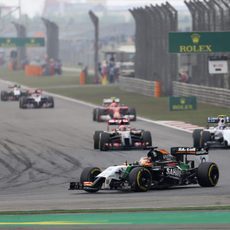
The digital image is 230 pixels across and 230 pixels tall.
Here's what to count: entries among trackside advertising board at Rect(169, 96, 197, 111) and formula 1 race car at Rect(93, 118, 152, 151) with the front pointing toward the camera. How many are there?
2

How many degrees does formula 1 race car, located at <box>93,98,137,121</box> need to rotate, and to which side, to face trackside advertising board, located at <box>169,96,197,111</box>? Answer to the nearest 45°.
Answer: approximately 135° to its left

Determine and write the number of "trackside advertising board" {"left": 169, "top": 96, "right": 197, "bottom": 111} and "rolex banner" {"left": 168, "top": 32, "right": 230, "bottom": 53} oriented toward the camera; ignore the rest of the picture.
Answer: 2

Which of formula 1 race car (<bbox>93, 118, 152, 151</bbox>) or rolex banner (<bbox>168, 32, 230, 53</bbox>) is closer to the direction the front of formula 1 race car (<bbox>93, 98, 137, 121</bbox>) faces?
the formula 1 race car

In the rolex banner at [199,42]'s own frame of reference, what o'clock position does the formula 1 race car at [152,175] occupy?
The formula 1 race car is roughly at 12 o'clock from the rolex banner.

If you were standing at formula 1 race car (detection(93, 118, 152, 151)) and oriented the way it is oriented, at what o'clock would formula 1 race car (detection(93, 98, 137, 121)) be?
formula 1 race car (detection(93, 98, 137, 121)) is roughly at 6 o'clock from formula 1 race car (detection(93, 118, 152, 151)).
